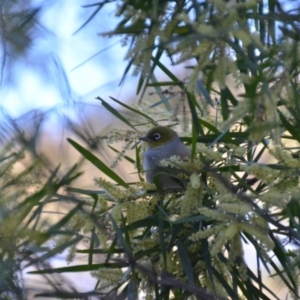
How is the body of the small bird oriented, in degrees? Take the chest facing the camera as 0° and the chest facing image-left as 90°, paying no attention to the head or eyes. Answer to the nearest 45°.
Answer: approximately 90°
